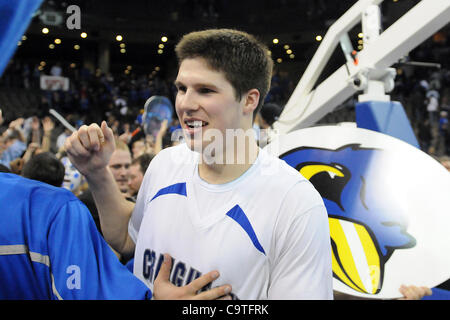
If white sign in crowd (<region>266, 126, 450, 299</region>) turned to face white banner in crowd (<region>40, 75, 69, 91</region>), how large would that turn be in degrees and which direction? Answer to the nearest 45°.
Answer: approximately 135° to its right

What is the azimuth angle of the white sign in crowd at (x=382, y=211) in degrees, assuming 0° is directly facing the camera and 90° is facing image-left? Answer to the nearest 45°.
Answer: approximately 0°

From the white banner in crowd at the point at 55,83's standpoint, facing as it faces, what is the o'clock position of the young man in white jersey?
The young man in white jersey is roughly at 12 o'clock from the white banner in crowd.

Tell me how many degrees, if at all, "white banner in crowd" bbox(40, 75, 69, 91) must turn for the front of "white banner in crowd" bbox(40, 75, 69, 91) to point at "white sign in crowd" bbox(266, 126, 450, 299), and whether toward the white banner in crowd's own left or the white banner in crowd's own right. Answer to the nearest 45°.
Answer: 0° — it already faces it

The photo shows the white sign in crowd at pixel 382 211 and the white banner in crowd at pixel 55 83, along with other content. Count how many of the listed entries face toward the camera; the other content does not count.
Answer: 2

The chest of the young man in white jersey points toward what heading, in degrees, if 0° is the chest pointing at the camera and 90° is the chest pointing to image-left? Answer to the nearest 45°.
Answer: approximately 45°
